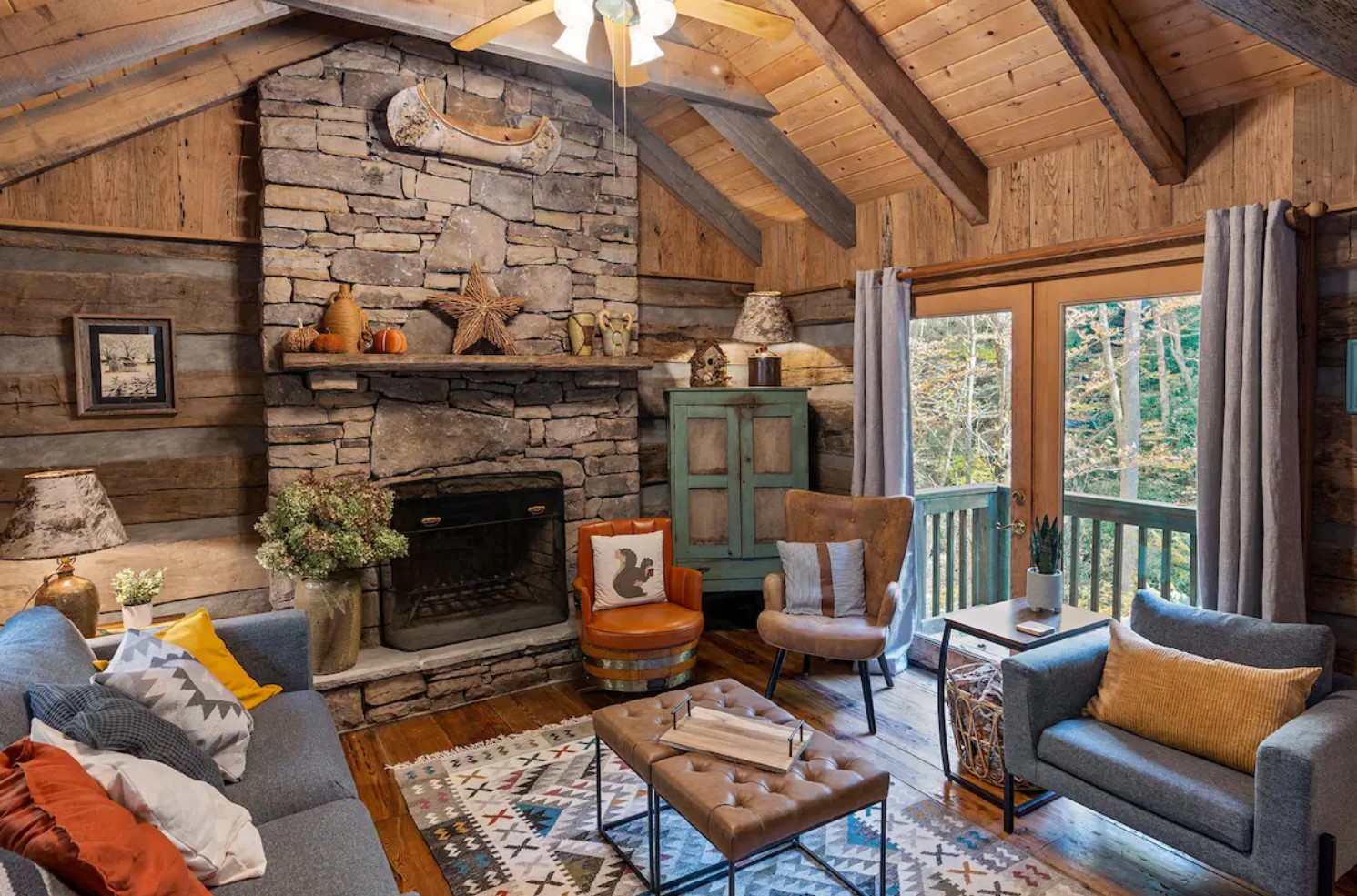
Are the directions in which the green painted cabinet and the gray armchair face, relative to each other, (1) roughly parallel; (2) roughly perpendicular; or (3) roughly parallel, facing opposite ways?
roughly perpendicular

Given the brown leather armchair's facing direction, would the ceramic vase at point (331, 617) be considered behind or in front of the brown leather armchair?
in front

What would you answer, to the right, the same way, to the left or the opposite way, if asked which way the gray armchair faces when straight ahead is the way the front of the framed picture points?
to the right

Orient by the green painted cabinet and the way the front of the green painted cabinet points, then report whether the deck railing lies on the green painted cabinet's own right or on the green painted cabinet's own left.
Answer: on the green painted cabinet's own left

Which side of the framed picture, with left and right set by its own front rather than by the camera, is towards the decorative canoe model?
left

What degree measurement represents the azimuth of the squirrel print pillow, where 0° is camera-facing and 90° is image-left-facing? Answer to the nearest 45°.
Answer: approximately 0°

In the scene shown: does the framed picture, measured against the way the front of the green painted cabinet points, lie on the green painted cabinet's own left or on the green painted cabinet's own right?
on the green painted cabinet's own right

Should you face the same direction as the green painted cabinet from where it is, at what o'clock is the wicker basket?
The wicker basket is roughly at 11 o'clock from the green painted cabinet.

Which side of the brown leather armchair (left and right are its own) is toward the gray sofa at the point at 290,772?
front

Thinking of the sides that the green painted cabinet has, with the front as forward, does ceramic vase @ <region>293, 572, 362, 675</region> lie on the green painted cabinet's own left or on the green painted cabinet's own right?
on the green painted cabinet's own right

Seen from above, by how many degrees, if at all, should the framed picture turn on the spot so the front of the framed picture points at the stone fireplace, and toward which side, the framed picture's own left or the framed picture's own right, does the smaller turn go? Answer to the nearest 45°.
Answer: approximately 90° to the framed picture's own left

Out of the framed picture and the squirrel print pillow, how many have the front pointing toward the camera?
2

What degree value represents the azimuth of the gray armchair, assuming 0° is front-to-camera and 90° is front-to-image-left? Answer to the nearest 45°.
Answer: approximately 45°
